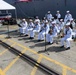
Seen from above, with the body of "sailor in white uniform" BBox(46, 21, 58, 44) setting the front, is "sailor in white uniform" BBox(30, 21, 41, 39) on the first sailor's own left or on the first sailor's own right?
on the first sailor's own right

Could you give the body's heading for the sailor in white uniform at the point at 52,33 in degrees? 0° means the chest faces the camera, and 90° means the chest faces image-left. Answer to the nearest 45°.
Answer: approximately 45°
